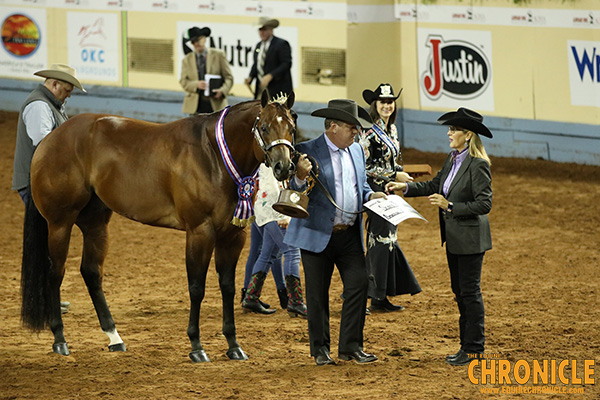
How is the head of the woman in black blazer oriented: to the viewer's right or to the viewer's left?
to the viewer's left

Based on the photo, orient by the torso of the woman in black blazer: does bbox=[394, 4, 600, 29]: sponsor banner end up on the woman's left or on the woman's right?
on the woman's right

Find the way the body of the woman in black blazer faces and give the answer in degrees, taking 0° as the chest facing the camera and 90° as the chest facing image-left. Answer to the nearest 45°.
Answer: approximately 90°

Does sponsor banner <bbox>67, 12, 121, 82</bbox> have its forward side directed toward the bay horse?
yes

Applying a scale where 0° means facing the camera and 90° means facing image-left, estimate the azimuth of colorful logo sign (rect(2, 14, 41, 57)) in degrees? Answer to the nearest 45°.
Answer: approximately 0°

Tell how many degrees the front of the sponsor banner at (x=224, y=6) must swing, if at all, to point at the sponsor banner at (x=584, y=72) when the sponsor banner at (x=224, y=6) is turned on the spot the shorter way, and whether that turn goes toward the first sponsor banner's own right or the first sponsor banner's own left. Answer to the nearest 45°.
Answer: approximately 45° to the first sponsor banner's own left

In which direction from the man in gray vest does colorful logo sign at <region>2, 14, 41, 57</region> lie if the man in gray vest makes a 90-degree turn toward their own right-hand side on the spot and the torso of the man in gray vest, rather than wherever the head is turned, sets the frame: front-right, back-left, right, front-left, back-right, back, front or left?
back

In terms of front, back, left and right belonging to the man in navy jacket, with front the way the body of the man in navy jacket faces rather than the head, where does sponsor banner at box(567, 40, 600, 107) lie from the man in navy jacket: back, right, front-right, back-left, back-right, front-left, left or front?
back-left

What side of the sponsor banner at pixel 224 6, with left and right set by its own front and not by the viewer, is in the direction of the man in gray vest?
front

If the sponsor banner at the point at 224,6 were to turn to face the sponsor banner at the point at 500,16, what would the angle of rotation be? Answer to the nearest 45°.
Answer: approximately 45° to its left

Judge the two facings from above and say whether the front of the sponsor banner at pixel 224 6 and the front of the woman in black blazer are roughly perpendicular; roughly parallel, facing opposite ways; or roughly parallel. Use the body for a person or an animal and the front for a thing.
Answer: roughly perpendicular

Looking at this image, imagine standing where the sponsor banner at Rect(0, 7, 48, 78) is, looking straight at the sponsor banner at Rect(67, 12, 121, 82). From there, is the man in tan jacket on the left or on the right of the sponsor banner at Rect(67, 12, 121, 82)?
right

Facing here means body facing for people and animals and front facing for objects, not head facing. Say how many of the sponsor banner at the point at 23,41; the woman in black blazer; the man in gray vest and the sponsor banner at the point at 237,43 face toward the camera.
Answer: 2
